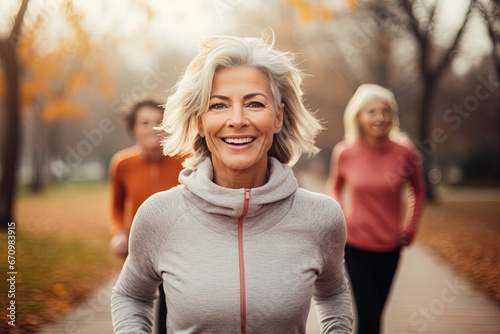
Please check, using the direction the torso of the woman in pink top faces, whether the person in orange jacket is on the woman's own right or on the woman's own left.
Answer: on the woman's own right

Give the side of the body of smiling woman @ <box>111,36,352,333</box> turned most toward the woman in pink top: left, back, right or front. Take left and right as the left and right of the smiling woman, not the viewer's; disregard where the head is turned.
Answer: back

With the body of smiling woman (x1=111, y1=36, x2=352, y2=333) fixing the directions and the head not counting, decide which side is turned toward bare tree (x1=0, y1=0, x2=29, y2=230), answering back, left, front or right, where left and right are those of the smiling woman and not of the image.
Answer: back

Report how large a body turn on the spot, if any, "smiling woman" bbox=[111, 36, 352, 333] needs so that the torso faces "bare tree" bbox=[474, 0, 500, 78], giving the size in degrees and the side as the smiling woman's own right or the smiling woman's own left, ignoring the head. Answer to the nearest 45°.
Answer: approximately 135° to the smiling woman's own left

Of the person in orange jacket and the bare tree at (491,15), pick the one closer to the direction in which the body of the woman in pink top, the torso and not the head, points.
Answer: the person in orange jacket

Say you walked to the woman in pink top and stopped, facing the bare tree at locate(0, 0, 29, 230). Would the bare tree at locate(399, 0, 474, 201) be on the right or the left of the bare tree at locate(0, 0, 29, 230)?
right

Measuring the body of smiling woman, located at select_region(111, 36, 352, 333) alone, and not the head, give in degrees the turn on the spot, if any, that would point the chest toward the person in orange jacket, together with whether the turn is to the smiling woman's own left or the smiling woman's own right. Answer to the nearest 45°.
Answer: approximately 180°

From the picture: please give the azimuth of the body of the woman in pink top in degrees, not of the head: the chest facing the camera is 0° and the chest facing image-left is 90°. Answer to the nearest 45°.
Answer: approximately 0°

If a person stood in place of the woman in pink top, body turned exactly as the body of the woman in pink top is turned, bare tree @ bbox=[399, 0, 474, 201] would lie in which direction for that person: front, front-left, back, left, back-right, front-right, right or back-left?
back
